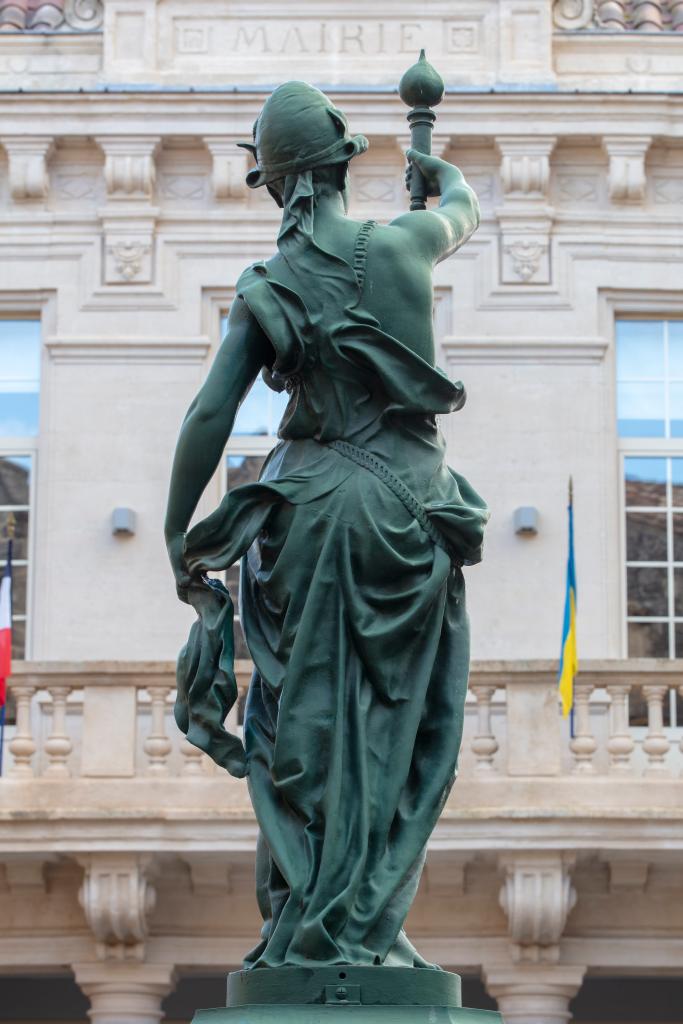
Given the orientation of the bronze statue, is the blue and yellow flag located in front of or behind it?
in front

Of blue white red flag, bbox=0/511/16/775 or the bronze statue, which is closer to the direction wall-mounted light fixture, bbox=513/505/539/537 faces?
the bronze statue

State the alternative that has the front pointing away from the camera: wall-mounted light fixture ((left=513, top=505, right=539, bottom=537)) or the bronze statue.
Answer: the bronze statue

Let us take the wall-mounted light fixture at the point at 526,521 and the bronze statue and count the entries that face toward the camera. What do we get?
1

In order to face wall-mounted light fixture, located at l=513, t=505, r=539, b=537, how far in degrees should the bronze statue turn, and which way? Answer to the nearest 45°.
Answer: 0° — it already faces it

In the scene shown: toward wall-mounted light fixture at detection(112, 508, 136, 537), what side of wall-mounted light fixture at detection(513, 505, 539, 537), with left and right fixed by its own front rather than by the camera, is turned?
right

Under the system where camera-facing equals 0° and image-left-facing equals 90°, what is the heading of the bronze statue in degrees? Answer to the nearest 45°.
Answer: approximately 180°

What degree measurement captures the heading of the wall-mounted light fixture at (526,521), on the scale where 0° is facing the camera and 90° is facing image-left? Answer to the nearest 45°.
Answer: approximately 0°

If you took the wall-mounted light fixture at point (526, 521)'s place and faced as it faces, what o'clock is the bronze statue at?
The bronze statue is roughly at 12 o'clock from the wall-mounted light fixture.

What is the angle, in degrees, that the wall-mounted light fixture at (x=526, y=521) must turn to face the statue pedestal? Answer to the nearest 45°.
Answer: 0° — it already faces it
